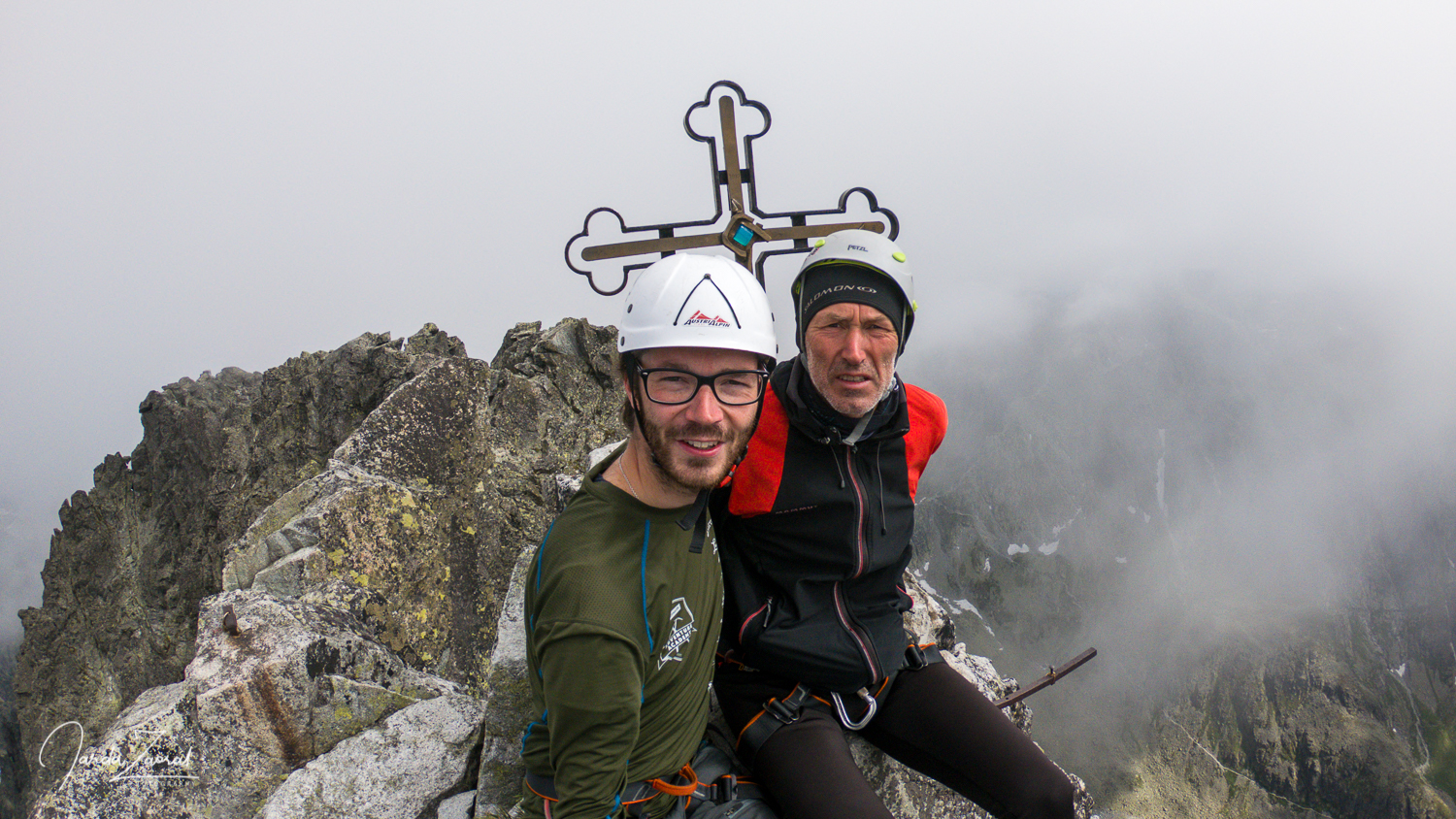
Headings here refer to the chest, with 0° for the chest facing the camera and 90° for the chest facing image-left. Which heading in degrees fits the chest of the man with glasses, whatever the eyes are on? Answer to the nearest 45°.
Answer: approximately 315°
